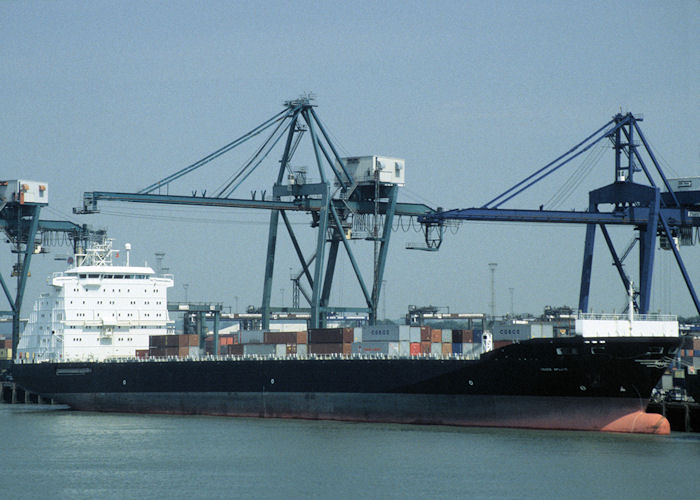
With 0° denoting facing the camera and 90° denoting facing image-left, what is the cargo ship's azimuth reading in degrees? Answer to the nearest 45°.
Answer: approximately 315°
